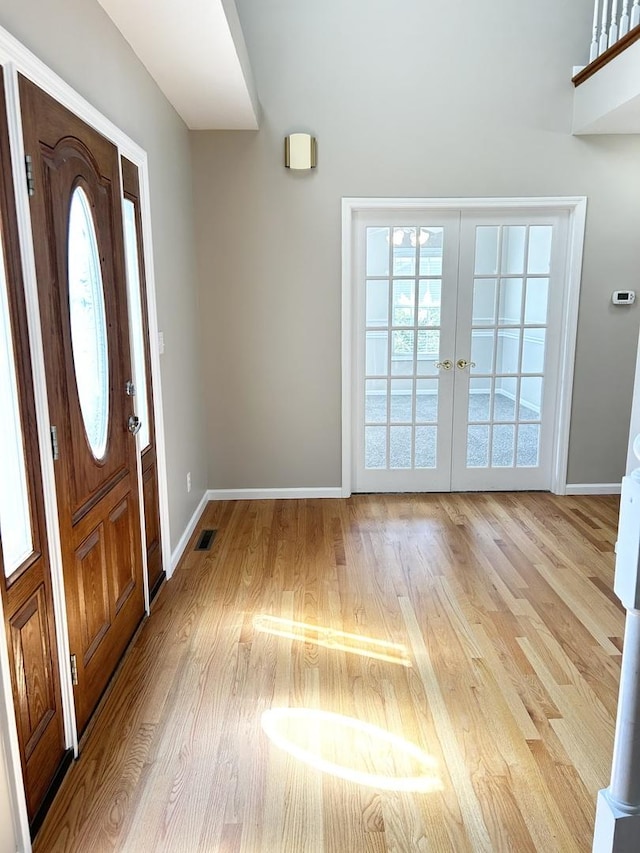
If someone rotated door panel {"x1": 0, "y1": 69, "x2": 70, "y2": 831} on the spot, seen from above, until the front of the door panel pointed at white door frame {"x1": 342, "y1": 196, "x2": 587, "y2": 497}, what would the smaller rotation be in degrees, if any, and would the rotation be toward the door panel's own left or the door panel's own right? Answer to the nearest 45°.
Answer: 0° — it already faces it

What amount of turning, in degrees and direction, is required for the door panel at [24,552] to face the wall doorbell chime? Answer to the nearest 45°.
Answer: approximately 45° to its left

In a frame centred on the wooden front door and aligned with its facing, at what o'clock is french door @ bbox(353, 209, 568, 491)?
The french door is roughly at 11 o'clock from the wooden front door.

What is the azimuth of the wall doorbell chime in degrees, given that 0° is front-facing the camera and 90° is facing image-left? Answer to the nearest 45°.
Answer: approximately 0°

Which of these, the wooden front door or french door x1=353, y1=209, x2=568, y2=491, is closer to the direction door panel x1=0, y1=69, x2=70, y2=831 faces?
the french door

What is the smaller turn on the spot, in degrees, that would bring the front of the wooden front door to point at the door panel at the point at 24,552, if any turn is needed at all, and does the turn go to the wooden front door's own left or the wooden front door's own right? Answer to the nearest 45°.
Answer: approximately 90° to the wooden front door's own right

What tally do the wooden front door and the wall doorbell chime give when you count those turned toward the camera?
1

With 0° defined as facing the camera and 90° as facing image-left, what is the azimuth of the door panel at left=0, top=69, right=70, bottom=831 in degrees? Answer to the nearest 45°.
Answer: approximately 270°

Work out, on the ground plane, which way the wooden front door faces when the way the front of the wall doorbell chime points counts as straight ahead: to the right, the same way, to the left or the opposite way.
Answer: to the left

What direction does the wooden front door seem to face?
to the viewer's right

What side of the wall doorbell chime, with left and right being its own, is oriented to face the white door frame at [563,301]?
left

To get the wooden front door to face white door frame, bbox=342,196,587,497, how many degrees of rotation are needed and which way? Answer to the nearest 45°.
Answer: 0° — it already faces it

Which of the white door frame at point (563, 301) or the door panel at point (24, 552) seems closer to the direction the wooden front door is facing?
the white door frame

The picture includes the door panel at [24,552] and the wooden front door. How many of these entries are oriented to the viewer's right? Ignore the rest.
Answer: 2
